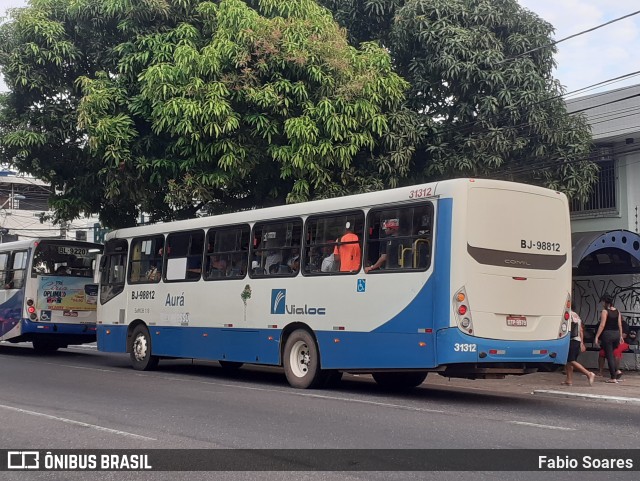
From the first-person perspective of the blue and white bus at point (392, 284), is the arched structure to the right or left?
on its right

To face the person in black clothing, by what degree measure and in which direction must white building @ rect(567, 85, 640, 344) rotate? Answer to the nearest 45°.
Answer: approximately 45° to its left

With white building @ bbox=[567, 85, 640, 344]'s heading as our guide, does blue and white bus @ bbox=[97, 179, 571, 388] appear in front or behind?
in front

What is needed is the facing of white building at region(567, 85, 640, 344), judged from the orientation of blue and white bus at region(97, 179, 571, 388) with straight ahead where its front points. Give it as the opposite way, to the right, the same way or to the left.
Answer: to the left

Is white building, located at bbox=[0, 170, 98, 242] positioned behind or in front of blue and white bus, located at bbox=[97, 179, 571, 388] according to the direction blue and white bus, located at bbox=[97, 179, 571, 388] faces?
in front

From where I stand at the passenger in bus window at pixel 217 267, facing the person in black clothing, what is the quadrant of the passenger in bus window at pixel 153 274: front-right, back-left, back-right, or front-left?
back-left

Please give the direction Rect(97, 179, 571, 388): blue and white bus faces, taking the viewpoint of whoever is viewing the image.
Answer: facing away from the viewer and to the left of the viewer

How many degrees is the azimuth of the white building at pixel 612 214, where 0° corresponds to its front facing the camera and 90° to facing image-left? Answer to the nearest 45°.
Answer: approximately 45°

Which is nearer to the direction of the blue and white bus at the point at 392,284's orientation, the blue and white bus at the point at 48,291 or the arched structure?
the blue and white bus
